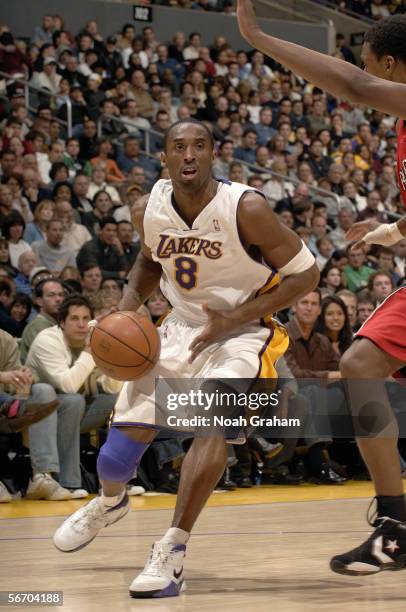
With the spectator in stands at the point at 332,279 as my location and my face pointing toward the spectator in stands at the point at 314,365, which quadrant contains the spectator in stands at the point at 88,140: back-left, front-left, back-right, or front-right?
back-right

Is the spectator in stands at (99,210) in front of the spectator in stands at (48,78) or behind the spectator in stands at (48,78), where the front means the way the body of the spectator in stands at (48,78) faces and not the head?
in front

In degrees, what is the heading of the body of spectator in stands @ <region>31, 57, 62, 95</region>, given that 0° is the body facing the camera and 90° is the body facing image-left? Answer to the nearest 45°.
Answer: approximately 315°

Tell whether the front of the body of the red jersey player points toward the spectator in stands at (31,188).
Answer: no

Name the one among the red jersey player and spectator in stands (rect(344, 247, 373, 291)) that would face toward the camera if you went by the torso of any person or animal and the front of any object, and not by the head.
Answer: the spectator in stands

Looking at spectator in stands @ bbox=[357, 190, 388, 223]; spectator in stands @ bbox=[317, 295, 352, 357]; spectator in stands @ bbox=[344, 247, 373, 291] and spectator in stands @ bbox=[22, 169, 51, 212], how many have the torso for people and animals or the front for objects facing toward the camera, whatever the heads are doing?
4

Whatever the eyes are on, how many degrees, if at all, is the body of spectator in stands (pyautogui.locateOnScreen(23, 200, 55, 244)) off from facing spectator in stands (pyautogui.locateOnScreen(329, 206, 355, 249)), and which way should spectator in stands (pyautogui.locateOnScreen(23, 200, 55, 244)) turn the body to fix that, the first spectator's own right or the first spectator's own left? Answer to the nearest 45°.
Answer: approximately 90° to the first spectator's own left

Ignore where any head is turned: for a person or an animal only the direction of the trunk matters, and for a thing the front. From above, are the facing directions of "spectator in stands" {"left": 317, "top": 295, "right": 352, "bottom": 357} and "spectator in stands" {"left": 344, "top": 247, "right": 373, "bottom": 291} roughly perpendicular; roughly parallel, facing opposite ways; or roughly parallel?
roughly parallel

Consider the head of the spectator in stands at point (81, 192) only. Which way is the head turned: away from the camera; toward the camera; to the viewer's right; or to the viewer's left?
toward the camera

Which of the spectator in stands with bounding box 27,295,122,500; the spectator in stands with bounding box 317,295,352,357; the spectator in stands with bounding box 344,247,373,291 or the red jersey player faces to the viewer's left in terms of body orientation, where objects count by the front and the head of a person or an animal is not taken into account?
the red jersey player

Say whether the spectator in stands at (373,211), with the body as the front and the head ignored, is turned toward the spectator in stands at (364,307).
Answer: yes

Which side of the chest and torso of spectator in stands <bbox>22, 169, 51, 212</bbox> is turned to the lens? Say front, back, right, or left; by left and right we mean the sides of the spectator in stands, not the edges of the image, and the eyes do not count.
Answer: front

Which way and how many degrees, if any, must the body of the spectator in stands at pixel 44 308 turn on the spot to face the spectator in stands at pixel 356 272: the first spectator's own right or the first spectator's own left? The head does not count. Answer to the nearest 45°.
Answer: approximately 90° to the first spectator's own left

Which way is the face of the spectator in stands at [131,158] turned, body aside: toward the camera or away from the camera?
toward the camera

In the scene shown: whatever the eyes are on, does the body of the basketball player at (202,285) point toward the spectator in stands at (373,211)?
no

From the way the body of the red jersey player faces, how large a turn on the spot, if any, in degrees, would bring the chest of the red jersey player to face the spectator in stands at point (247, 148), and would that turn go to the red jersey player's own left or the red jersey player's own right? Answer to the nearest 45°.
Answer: approximately 90° to the red jersey player's own right

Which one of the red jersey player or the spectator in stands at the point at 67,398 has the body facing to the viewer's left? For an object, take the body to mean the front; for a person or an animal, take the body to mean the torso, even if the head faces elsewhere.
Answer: the red jersey player

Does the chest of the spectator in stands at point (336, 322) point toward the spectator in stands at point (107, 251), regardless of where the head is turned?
no
